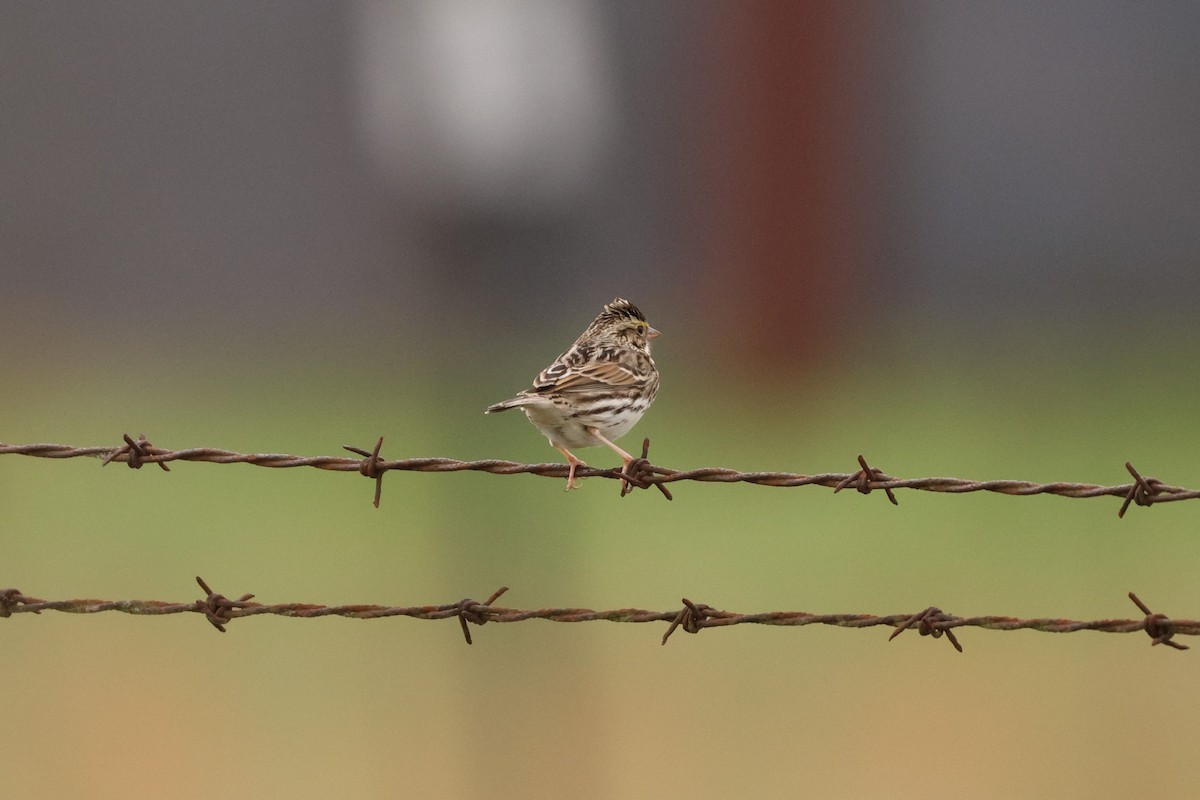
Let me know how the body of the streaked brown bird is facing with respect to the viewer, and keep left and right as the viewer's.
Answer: facing away from the viewer and to the right of the viewer
